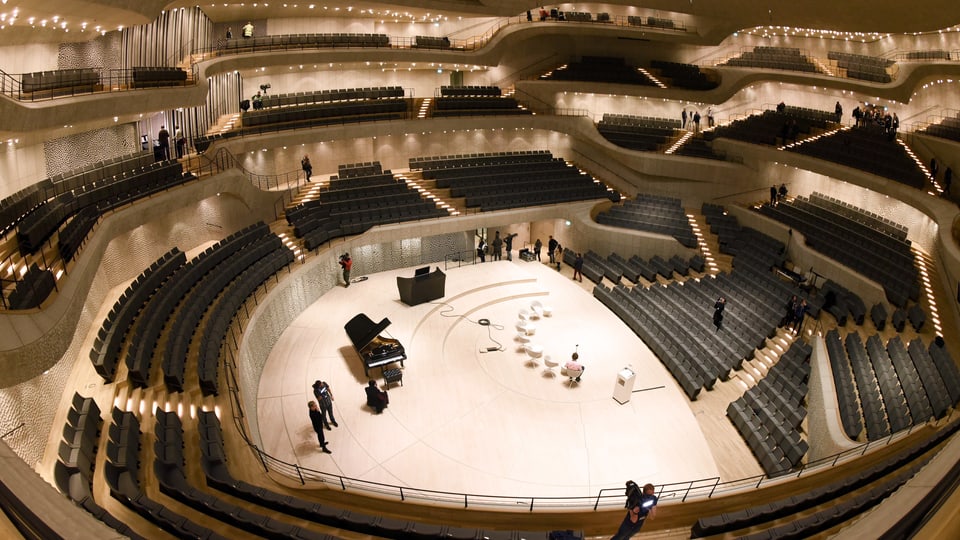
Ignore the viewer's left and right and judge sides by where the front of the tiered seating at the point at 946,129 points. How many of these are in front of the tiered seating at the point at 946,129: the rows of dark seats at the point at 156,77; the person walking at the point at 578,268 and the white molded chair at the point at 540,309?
3

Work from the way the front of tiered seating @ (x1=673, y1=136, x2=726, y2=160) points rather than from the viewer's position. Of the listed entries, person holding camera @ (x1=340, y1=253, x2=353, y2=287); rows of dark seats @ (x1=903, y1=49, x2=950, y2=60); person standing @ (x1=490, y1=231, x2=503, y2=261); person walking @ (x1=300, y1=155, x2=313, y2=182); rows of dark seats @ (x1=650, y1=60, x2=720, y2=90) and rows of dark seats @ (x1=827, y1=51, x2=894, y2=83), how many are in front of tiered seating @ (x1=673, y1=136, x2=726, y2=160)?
3

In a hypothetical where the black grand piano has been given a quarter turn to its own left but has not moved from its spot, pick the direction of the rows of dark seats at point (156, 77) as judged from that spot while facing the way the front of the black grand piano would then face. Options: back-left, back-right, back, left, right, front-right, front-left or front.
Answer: left

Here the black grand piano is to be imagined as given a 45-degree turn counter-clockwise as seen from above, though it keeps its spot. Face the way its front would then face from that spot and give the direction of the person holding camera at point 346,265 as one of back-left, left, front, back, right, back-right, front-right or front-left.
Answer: left

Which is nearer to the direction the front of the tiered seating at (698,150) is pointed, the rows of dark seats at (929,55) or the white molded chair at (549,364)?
the white molded chair

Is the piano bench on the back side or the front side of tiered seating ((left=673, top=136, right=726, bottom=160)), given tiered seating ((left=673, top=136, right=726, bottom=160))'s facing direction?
on the front side

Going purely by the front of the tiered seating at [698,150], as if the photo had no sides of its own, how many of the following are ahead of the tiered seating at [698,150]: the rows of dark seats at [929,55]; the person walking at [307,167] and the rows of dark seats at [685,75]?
1

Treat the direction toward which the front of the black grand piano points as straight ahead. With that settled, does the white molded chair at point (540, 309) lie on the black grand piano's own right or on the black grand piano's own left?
on the black grand piano's own left

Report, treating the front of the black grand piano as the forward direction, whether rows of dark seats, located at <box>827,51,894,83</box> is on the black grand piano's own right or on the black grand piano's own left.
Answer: on the black grand piano's own left

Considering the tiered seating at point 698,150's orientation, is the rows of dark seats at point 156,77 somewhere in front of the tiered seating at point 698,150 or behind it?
in front
